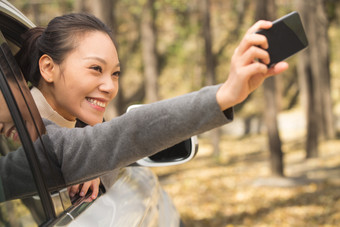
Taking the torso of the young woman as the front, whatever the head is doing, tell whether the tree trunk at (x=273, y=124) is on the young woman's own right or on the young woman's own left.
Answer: on the young woman's own left

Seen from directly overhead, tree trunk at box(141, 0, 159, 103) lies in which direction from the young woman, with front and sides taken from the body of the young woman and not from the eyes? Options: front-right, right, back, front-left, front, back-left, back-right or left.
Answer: back-left

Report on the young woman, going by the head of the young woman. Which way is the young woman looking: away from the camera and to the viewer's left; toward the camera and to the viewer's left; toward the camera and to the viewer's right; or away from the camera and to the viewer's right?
toward the camera and to the viewer's right

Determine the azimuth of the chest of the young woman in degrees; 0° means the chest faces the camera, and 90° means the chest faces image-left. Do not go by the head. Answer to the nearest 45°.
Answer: approximately 315°

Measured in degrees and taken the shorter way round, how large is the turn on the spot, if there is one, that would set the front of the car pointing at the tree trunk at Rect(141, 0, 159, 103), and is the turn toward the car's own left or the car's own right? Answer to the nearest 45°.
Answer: approximately 45° to the car's own left

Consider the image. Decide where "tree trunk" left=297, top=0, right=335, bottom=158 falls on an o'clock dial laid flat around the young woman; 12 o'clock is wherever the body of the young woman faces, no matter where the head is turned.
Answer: The tree trunk is roughly at 8 o'clock from the young woman.

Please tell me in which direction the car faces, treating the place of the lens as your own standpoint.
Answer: facing away from the viewer and to the right of the viewer

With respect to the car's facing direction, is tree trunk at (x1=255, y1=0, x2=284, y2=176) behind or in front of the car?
in front
